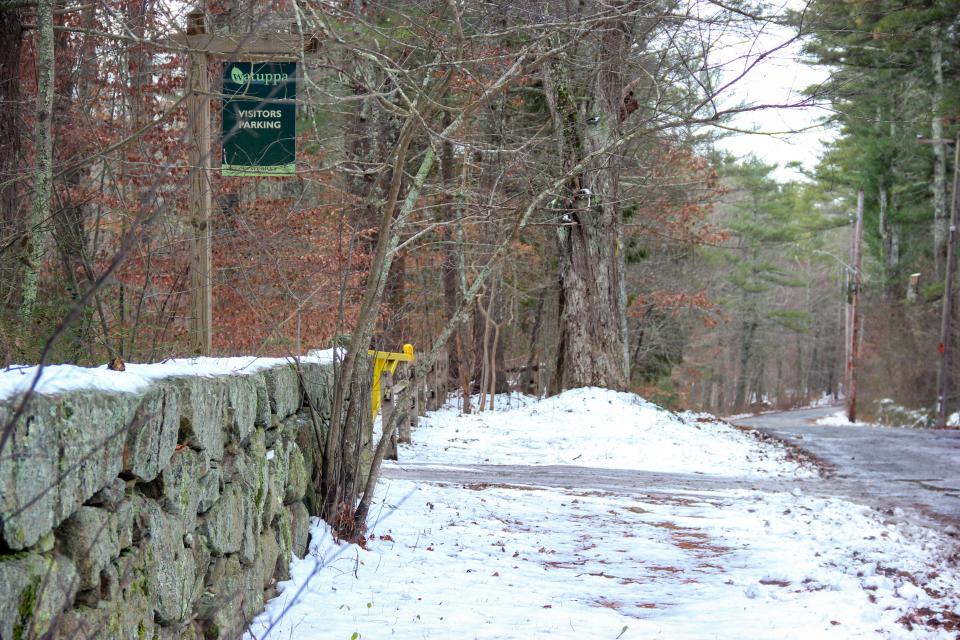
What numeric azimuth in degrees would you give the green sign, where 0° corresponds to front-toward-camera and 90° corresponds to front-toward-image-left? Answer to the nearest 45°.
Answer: approximately 0°

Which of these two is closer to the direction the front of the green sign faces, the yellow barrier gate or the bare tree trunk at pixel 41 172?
the bare tree trunk

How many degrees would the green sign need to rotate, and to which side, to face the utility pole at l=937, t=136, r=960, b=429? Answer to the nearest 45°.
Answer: approximately 135° to its left

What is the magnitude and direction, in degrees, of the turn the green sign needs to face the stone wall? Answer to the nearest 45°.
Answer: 0° — it already faces it

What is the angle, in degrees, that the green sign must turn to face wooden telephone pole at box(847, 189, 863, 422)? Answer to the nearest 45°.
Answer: approximately 135° to its left
